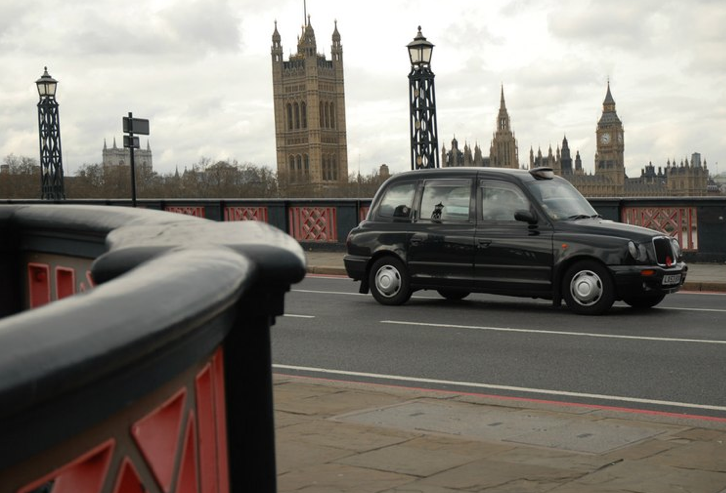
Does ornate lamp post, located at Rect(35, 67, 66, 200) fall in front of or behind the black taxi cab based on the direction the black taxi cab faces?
behind

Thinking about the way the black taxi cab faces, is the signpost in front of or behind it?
behind

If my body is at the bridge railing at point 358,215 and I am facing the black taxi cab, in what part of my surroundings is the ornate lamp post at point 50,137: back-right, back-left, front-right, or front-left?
back-right

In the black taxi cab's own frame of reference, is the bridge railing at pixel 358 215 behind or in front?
behind

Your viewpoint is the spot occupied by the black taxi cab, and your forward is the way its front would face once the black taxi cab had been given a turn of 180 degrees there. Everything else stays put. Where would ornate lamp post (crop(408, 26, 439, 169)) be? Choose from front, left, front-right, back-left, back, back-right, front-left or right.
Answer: front-right

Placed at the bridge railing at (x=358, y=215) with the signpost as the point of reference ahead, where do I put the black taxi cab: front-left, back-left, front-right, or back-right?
back-left

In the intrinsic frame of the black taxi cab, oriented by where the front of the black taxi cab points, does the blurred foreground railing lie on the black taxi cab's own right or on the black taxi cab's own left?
on the black taxi cab's own right

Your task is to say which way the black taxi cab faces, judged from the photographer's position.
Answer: facing the viewer and to the right of the viewer
